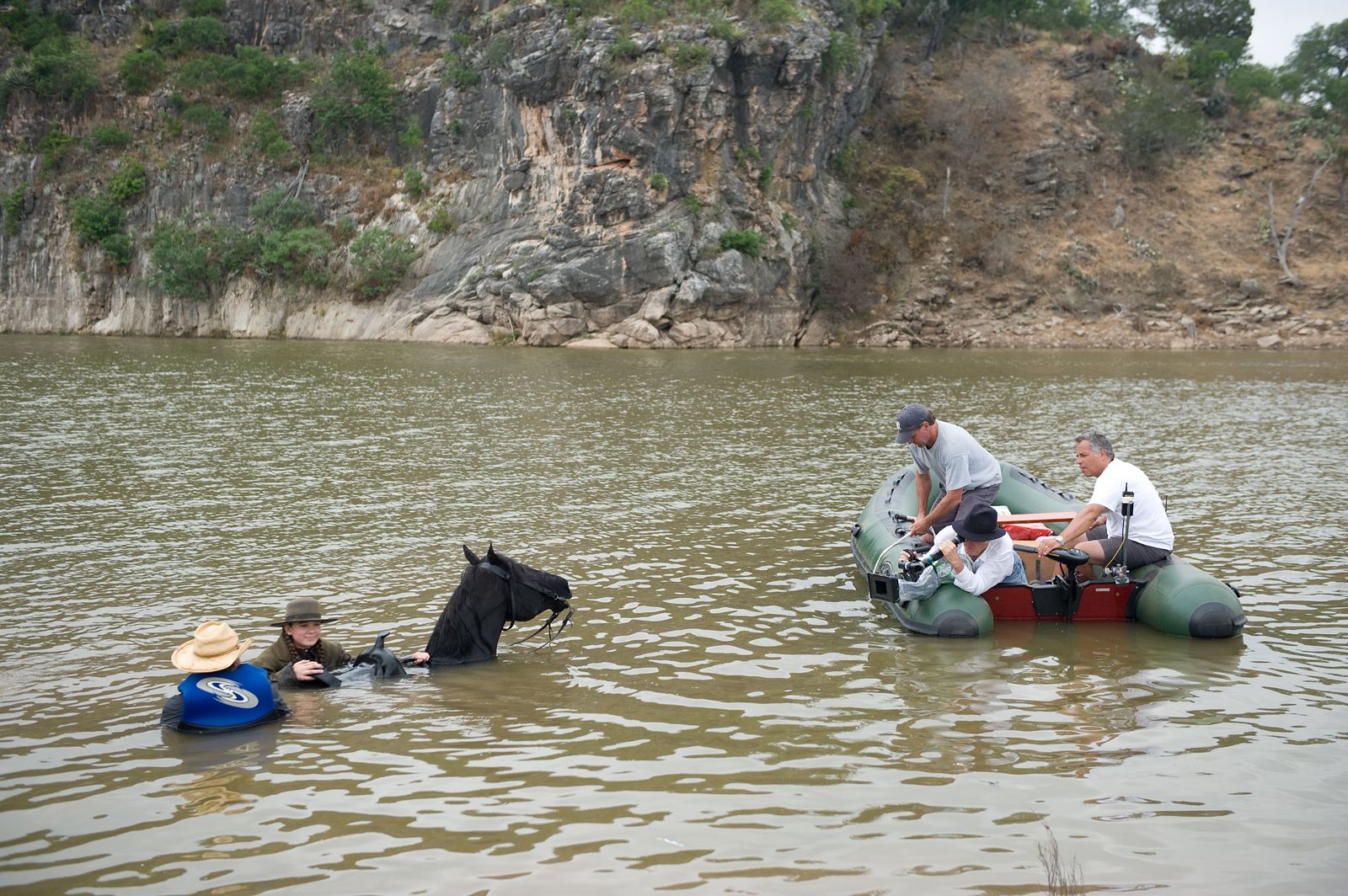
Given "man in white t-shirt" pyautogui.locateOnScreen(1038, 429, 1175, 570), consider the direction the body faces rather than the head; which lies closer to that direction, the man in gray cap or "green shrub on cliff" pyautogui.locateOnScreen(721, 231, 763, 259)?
the man in gray cap

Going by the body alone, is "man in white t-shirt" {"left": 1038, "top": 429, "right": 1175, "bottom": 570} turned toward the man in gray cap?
yes

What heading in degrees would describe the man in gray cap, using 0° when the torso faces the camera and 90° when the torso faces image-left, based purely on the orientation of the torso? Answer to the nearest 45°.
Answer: approximately 45°

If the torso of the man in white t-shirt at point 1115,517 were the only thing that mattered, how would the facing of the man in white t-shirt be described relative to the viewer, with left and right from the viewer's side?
facing to the left of the viewer

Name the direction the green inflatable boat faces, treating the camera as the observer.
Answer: facing away from the viewer and to the left of the viewer

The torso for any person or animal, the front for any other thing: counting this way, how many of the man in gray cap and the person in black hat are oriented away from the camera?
0

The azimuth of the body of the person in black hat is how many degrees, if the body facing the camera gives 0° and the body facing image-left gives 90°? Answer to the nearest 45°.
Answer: approximately 45°

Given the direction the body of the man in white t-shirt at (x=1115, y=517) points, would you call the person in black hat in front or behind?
in front

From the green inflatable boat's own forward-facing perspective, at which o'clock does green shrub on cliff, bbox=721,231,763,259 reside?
The green shrub on cliff is roughly at 1 o'clock from the green inflatable boat.

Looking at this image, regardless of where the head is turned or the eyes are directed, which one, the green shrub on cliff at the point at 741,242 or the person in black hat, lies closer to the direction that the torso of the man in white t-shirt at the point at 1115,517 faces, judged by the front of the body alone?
the person in black hat
